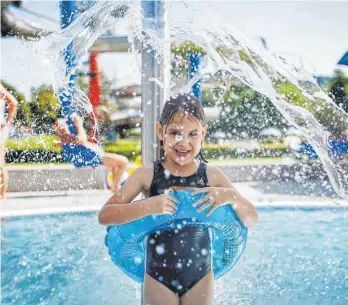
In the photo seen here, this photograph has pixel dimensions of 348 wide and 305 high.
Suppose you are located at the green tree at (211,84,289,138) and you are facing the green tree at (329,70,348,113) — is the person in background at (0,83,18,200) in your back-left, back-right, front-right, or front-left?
back-right

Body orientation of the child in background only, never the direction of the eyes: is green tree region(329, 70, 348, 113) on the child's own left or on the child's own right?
on the child's own left

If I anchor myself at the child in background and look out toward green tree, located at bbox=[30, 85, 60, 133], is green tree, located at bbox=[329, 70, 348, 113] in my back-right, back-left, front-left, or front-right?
front-right

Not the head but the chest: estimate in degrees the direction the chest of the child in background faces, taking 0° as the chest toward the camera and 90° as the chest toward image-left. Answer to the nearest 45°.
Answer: approximately 270°

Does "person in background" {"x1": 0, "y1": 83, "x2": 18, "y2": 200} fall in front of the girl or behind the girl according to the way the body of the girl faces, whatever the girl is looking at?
behind

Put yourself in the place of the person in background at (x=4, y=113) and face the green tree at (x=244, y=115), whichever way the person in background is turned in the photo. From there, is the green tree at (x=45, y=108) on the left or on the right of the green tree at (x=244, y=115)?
left

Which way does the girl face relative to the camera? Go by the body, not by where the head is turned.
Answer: toward the camera

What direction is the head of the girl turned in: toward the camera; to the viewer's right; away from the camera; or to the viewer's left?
toward the camera

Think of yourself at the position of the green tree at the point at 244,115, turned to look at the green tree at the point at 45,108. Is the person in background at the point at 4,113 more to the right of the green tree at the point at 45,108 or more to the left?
left

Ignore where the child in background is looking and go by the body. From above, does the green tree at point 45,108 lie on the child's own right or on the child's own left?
on the child's own left

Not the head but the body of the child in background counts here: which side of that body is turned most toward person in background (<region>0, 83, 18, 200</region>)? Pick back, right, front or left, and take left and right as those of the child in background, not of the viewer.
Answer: back
